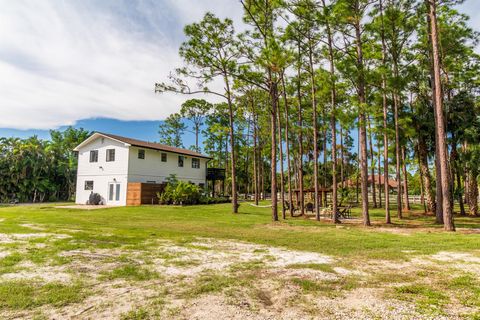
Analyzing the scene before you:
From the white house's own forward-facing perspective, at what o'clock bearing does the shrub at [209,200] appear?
The shrub is roughly at 8 o'clock from the white house.

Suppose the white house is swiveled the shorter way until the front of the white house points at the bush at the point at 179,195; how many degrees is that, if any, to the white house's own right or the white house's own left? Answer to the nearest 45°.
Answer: approximately 90° to the white house's own left

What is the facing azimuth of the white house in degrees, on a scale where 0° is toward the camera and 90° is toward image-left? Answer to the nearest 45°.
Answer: approximately 45°
